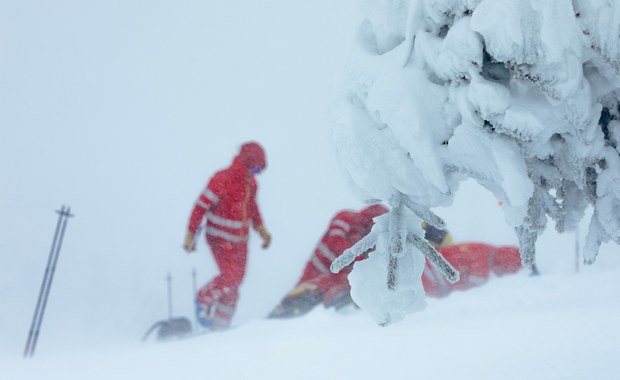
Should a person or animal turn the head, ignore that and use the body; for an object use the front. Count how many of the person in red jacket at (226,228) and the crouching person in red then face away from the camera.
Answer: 0

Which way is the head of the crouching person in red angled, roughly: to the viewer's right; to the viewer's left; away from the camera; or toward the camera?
to the viewer's right

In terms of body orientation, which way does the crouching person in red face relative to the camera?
to the viewer's right

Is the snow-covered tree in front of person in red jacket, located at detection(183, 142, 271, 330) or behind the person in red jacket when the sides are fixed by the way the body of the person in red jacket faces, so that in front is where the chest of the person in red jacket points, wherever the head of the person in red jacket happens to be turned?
in front

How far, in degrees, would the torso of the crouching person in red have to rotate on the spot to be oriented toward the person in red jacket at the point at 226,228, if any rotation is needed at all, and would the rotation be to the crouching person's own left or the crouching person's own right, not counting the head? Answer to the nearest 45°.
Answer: approximately 180°

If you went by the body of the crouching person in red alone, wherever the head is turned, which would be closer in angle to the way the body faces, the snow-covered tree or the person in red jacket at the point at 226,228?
the snow-covered tree

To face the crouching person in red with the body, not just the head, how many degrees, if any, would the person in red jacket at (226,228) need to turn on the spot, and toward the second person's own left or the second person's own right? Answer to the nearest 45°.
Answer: approximately 45° to the second person's own left

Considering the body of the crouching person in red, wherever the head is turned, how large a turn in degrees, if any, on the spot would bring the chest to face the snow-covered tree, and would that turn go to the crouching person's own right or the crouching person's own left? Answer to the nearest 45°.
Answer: approximately 90° to the crouching person's own right

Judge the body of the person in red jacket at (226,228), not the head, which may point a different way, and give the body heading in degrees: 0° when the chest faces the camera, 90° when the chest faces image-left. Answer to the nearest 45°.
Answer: approximately 315°
